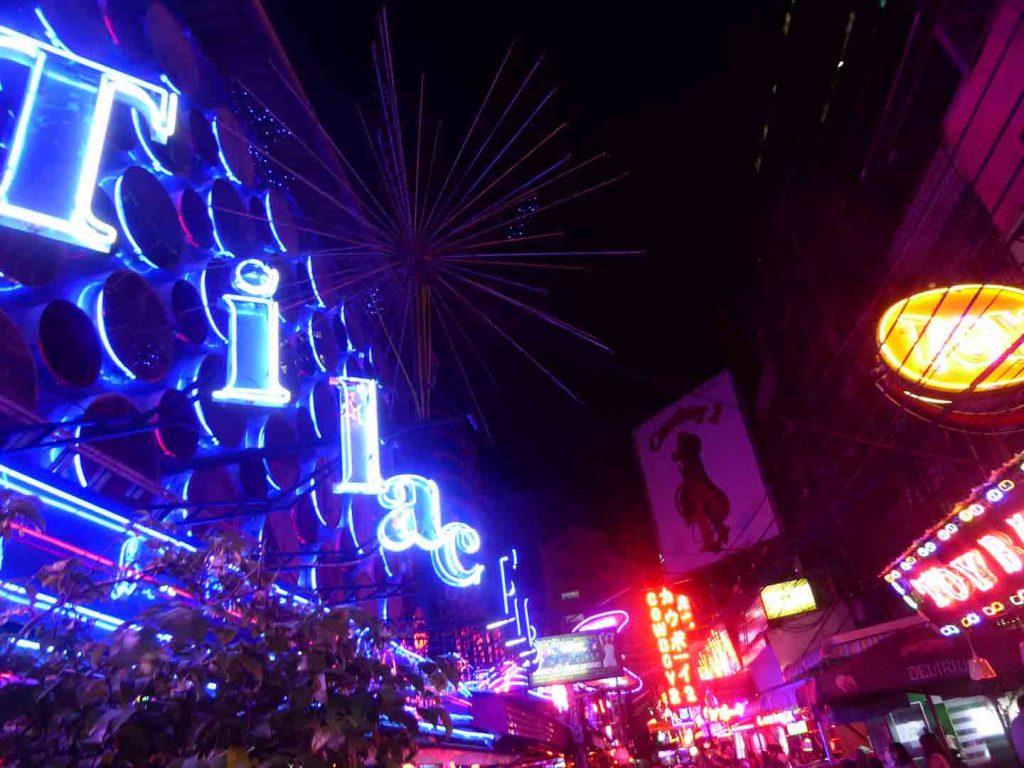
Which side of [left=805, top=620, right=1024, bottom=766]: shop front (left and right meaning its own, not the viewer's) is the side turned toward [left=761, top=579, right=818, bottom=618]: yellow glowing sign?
right

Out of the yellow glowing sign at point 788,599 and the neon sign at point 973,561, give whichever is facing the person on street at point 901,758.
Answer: the yellow glowing sign

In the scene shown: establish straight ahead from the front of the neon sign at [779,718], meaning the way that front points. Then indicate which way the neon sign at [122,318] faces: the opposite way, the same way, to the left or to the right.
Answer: to the left

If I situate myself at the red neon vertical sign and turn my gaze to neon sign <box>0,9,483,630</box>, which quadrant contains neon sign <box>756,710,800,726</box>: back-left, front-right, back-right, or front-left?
back-left

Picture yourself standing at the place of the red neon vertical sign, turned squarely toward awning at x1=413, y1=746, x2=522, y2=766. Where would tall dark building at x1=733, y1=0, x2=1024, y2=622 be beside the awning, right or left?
left

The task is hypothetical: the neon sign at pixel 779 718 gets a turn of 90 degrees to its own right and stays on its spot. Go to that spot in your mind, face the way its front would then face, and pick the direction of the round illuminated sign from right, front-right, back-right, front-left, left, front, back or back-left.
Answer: left

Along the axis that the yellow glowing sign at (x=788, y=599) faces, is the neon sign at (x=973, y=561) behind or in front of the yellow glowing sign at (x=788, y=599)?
in front

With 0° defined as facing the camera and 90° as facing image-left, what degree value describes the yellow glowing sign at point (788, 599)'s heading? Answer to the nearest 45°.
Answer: approximately 0°

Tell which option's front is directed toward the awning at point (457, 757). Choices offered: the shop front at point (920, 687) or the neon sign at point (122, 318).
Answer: the shop front

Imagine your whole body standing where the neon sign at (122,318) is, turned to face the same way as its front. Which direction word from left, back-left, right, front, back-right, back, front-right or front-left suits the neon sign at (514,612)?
left

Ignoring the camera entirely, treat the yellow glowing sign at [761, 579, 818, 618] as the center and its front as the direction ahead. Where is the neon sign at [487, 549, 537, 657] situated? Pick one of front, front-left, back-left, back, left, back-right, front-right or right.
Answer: front-right

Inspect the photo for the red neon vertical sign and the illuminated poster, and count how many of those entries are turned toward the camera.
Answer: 2

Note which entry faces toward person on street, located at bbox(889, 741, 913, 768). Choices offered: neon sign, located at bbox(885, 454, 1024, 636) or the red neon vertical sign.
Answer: the red neon vertical sign

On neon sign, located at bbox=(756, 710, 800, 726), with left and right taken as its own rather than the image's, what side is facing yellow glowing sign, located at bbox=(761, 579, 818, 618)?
front

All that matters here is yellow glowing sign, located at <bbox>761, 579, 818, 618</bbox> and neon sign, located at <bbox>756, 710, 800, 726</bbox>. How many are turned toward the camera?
2
